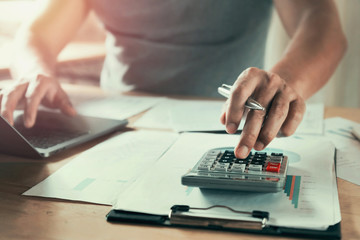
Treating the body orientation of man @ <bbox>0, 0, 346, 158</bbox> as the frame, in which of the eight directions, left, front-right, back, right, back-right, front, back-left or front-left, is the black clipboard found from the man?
front

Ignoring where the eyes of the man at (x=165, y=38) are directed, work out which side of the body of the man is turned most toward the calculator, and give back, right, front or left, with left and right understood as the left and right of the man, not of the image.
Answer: front

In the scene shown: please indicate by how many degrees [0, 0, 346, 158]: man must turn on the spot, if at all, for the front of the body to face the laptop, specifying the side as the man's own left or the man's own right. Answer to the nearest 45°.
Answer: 0° — they already face it

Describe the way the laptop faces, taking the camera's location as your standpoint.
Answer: facing away from the viewer and to the right of the viewer

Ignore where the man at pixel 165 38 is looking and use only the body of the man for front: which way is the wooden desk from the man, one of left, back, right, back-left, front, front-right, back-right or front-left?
front

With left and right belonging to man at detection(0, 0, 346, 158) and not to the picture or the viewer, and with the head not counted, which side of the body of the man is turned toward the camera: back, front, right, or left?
front

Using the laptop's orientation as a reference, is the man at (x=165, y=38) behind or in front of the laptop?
in front

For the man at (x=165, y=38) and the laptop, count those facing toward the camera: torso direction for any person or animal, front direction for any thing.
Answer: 1
